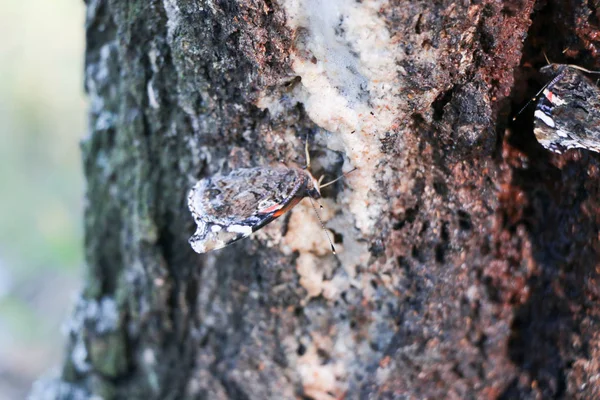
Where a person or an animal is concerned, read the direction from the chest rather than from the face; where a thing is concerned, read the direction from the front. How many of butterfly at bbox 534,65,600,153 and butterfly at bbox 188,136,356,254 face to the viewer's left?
1

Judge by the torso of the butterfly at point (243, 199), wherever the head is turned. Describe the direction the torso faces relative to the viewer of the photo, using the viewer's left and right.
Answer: facing to the right of the viewer

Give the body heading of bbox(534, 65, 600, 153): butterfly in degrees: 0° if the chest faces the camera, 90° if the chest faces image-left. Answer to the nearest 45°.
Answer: approximately 90°
